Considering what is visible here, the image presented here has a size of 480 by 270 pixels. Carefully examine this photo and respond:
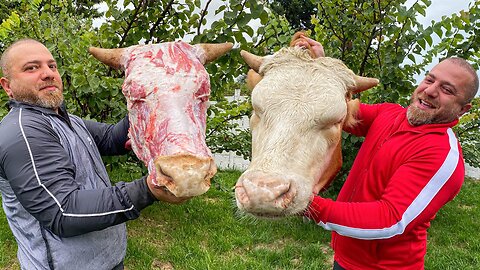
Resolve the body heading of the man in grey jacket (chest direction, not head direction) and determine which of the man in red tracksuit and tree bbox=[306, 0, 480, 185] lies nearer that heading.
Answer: the man in red tracksuit

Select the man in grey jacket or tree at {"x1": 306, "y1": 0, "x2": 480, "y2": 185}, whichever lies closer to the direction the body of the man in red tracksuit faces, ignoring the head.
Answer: the man in grey jacket

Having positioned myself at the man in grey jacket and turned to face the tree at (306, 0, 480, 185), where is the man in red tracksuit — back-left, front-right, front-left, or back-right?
front-right

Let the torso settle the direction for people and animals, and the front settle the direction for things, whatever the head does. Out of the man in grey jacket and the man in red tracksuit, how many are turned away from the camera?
0

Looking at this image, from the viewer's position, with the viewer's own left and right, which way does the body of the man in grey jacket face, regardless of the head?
facing the viewer and to the right of the viewer

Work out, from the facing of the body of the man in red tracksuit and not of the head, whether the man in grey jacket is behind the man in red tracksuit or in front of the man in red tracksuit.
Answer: in front

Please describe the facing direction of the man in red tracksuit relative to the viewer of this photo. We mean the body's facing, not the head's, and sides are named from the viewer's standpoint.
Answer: facing the viewer and to the left of the viewer

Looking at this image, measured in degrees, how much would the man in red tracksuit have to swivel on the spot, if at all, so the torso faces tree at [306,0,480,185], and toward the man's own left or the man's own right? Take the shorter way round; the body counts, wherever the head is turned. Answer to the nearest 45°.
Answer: approximately 135° to the man's own right

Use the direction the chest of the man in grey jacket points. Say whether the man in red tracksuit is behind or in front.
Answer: in front

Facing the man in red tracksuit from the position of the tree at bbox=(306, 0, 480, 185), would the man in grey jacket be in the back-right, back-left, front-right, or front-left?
front-right
